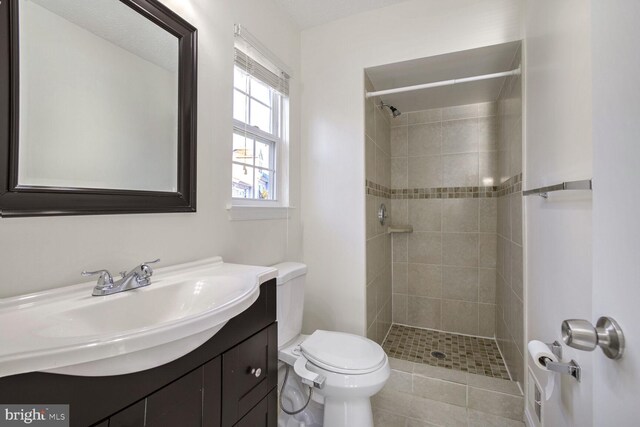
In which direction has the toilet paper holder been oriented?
to the viewer's left

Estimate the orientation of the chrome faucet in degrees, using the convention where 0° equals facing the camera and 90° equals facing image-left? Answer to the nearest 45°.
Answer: approximately 315°

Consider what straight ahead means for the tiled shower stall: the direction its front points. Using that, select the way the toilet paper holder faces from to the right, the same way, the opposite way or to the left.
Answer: to the right

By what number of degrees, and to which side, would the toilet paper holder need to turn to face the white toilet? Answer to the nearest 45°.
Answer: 0° — it already faces it

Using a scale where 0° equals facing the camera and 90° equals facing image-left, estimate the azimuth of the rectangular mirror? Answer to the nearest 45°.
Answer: approximately 315°

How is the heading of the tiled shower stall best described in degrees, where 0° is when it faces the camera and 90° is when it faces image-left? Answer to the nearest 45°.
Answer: approximately 0°

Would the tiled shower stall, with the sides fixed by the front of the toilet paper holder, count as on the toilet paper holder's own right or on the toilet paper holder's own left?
on the toilet paper holder's own right
